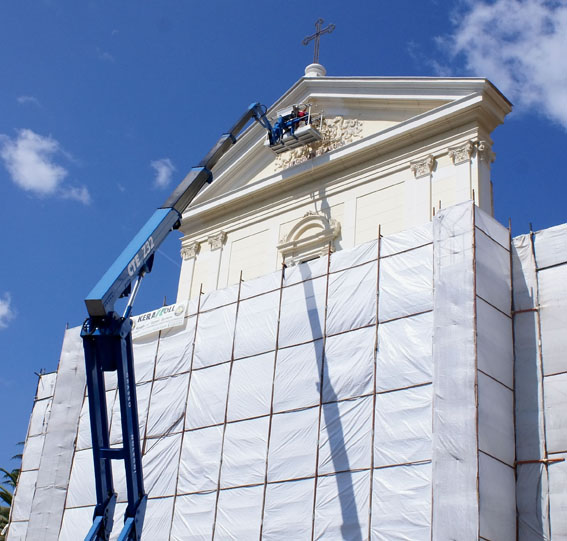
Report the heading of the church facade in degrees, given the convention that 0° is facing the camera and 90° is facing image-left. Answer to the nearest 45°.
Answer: approximately 45°

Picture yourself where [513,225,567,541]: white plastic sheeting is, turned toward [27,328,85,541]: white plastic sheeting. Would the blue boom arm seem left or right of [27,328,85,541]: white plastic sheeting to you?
left

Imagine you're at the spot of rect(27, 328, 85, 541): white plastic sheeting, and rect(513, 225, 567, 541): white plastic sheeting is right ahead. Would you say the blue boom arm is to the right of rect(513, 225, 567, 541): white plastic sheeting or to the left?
right
